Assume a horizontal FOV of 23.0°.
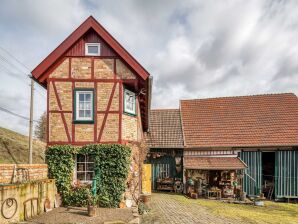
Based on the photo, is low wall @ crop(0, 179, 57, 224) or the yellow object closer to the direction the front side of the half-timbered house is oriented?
the low wall

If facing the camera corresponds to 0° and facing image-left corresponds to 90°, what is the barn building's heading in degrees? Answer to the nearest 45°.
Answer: approximately 0°

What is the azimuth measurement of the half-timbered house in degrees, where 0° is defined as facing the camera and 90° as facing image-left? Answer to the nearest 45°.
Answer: approximately 0°

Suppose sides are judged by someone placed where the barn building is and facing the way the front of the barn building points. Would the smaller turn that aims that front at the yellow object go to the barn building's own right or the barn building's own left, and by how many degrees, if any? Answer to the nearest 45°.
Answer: approximately 45° to the barn building's own right

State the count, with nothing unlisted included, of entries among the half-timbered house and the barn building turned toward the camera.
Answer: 2

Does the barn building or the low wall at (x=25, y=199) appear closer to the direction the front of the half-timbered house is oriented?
the low wall
